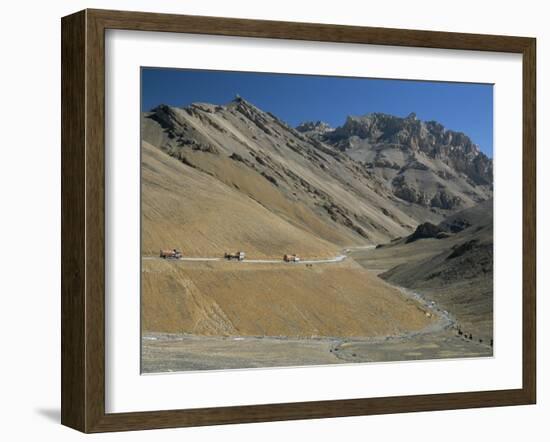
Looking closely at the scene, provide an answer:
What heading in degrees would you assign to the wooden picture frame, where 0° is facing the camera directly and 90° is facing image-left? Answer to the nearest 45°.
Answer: approximately 315°
